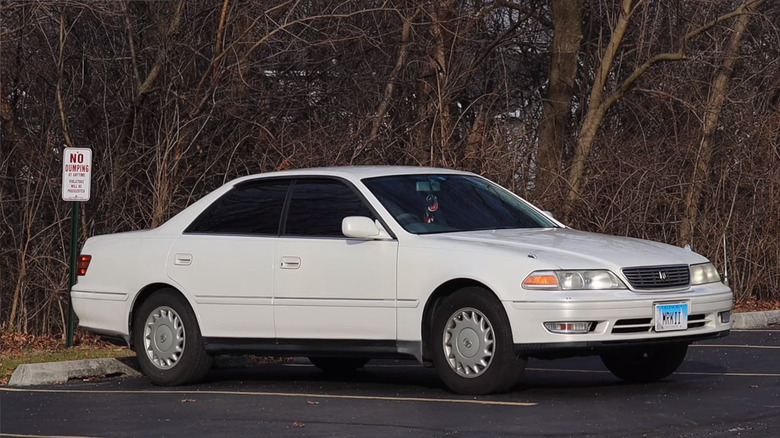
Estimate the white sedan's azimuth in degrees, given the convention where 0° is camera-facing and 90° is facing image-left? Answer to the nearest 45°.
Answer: approximately 315°

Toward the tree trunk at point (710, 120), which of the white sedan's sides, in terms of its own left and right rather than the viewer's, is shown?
left

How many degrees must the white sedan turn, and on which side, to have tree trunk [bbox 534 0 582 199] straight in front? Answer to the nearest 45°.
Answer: approximately 135° to its left

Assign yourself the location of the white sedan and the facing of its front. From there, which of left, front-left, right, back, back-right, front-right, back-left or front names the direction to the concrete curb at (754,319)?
left
